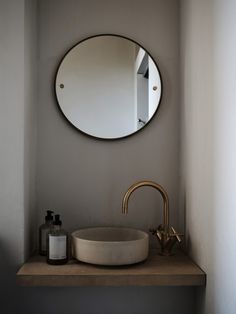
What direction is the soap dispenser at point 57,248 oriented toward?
toward the camera

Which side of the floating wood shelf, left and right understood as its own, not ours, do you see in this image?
front
